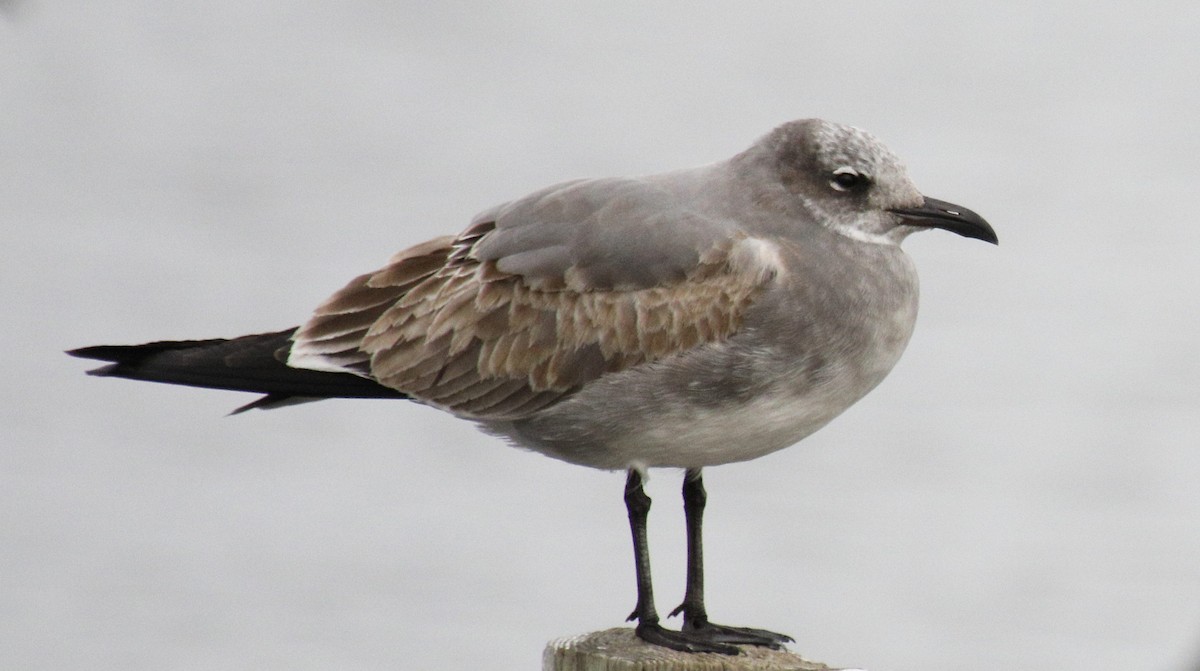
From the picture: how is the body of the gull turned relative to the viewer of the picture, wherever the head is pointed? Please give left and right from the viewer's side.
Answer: facing to the right of the viewer
